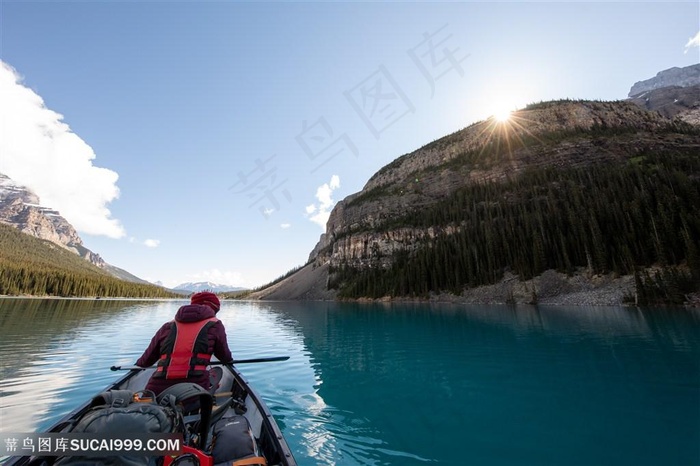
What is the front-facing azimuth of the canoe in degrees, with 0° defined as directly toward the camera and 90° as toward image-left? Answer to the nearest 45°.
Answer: approximately 180°
